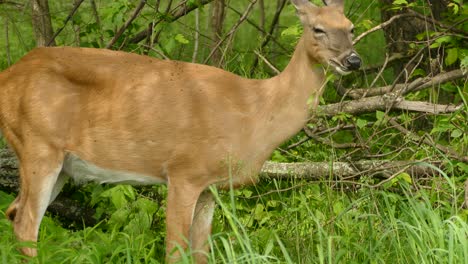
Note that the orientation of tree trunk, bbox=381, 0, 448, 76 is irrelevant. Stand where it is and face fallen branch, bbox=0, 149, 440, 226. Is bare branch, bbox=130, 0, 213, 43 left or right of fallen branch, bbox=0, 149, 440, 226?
right

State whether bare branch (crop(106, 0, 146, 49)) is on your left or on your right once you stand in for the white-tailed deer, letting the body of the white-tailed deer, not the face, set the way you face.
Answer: on your left

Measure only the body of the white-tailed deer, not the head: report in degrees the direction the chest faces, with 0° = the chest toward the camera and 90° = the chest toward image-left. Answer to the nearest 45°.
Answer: approximately 270°

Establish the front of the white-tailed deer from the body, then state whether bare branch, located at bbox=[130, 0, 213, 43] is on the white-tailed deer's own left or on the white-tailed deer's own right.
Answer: on the white-tailed deer's own left

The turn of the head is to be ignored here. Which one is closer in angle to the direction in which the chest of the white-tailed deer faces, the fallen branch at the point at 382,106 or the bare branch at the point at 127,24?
the fallen branch

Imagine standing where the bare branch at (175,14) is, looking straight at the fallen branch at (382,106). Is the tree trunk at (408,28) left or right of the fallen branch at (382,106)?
left

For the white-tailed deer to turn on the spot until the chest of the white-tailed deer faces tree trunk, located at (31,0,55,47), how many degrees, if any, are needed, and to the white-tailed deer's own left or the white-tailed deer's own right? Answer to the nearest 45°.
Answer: approximately 135° to the white-tailed deer's own left
